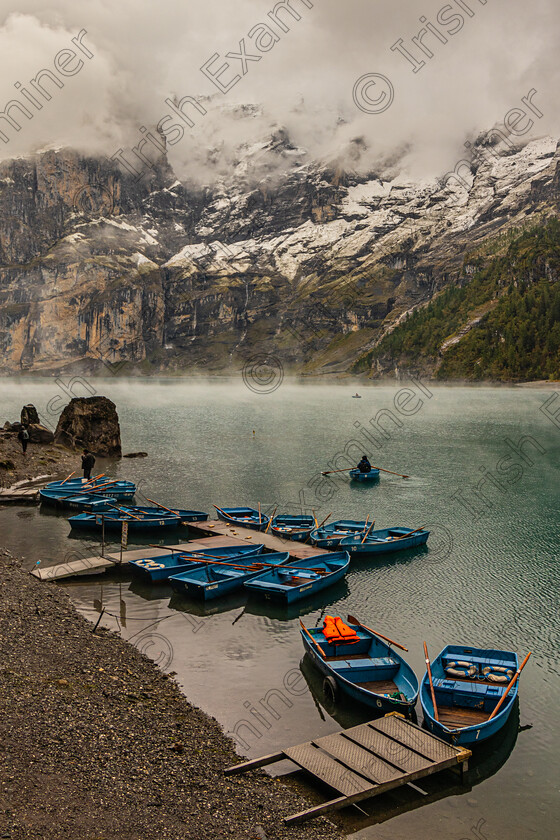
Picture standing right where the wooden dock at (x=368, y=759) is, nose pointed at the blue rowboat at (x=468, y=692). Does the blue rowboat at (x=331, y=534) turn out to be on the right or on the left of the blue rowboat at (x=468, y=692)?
left

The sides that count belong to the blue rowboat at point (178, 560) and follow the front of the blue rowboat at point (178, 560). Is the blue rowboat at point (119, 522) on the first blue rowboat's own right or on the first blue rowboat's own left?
on the first blue rowboat's own left

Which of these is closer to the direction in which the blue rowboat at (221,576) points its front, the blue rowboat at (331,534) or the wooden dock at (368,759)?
the blue rowboat

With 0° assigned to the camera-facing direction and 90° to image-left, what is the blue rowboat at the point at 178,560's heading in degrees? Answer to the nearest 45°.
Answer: approximately 225°

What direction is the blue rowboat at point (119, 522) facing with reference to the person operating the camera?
facing to the right of the viewer

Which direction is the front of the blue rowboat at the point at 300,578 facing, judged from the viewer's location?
facing away from the viewer and to the right of the viewer

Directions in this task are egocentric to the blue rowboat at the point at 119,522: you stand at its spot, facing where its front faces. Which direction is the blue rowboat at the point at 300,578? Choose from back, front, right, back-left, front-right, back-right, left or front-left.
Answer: front-right

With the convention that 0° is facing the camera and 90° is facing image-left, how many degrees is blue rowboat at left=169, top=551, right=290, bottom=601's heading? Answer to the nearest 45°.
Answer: approximately 225°

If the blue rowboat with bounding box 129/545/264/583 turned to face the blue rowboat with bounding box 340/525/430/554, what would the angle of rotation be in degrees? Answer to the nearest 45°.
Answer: approximately 45° to its right
